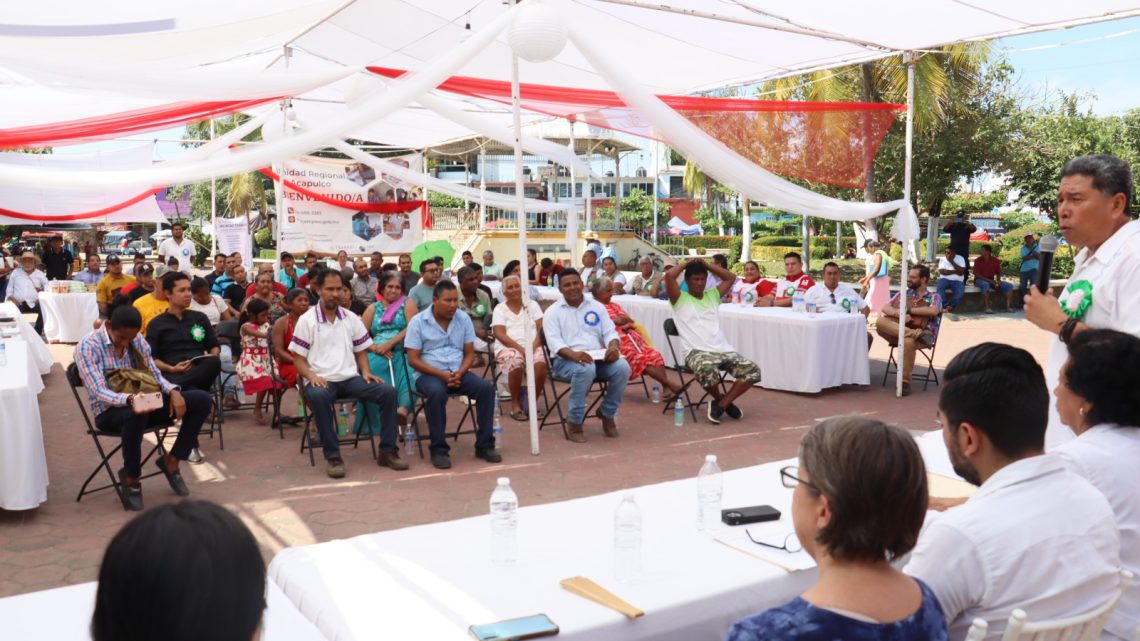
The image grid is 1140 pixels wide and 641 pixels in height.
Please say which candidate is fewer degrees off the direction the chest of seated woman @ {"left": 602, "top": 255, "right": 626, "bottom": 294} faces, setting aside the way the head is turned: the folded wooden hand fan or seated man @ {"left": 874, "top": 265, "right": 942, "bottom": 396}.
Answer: the folded wooden hand fan

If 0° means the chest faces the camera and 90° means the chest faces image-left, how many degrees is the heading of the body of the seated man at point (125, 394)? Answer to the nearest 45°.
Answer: approximately 315°

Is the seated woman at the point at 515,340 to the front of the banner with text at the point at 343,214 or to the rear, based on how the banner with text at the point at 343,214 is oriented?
to the front

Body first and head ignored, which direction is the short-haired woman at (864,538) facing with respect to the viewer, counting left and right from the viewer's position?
facing away from the viewer and to the left of the viewer

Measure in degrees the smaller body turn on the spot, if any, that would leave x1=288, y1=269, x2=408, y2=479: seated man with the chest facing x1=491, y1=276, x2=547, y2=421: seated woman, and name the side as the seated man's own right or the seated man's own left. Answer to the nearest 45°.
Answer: approximately 90° to the seated man's own left

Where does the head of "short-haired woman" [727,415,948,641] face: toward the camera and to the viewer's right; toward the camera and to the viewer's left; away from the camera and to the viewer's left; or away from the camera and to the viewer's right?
away from the camera and to the viewer's left

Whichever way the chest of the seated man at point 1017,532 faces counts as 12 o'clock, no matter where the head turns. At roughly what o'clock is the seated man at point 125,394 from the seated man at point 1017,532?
the seated man at point 125,394 is roughly at 11 o'clock from the seated man at point 1017,532.

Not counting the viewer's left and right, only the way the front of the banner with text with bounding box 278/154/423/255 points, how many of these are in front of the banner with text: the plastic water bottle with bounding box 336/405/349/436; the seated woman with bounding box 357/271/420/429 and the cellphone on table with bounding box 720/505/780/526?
3

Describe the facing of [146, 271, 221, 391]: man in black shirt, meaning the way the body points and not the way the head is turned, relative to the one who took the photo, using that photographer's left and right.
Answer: facing the viewer and to the right of the viewer

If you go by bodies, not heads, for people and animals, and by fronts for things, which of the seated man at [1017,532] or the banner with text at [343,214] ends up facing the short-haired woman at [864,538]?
the banner with text

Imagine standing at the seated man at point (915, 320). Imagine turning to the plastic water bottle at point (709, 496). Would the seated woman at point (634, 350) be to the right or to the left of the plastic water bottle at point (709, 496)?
right

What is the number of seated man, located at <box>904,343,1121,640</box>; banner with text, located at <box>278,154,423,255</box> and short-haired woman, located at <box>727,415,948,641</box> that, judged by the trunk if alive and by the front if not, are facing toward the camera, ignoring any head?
1

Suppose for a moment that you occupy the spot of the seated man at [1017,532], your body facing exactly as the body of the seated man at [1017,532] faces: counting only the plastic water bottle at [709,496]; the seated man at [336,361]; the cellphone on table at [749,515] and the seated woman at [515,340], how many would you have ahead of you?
4
